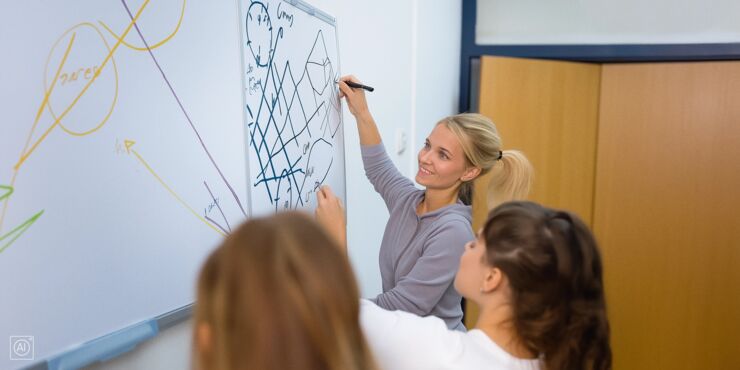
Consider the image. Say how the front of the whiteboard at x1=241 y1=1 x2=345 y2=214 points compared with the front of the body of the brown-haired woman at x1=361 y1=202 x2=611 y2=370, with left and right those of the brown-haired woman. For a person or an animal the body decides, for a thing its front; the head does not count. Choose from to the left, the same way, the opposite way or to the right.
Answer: the opposite way

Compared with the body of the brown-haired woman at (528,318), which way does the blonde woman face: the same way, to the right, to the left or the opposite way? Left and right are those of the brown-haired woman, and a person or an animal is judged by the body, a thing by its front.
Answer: to the left

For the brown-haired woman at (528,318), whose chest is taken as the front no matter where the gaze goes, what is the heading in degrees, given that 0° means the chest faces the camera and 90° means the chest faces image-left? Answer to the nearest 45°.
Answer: approximately 135°

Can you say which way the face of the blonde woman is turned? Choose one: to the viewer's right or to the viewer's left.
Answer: to the viewer's left

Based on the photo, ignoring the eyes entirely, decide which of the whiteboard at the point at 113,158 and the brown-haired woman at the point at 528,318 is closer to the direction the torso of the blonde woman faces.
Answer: the whiteboard

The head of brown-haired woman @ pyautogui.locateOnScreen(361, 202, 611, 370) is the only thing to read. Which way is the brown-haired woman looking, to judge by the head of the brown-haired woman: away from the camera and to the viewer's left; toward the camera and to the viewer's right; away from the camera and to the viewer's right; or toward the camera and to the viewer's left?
away from the camera and to the viewer's left

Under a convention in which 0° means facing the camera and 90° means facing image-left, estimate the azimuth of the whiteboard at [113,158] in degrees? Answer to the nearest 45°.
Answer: approximately 315°

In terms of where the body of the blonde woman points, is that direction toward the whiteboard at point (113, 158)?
yes

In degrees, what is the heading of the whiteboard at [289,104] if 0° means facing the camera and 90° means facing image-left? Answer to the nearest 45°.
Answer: approximately 315°

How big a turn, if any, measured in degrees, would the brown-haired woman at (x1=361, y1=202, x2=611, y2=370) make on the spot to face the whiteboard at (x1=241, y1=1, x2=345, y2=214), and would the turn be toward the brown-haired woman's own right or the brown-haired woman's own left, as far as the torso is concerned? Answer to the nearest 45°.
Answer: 0° — they already face it

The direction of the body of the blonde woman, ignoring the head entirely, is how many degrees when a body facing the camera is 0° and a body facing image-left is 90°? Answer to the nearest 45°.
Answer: approximately 45°
